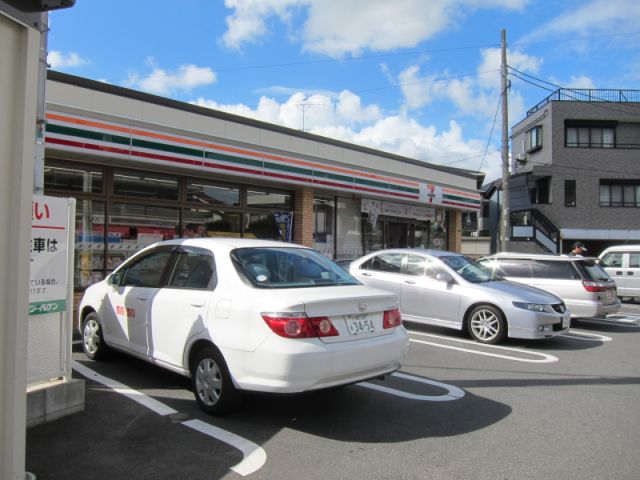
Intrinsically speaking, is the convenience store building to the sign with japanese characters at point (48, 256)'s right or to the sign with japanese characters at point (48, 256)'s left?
on its left

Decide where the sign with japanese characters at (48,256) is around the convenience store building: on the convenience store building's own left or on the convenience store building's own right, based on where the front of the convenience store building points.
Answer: on the convenience store building's own right

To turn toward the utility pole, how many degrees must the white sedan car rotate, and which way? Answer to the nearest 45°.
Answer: approximately 90° to its right

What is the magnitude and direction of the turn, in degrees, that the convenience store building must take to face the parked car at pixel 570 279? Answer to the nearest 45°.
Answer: approximately 45° to its left

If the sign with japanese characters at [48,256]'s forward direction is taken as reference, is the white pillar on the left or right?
on its right

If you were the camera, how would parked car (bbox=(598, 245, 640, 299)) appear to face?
facing to the left of the viewer
